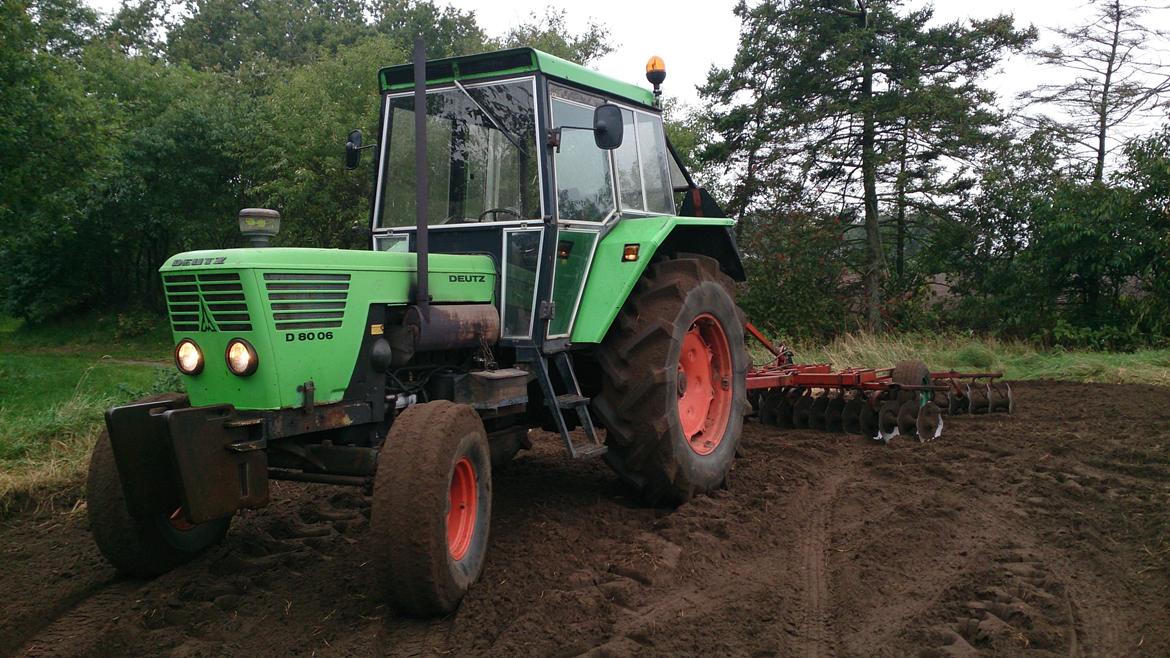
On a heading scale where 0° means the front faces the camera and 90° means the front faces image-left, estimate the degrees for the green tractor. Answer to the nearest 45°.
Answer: approximately 45°

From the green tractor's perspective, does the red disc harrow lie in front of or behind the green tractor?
behind

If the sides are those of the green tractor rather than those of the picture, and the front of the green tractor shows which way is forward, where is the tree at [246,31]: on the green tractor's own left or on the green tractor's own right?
on the green tractor's own right

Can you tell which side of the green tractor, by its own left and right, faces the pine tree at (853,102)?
back

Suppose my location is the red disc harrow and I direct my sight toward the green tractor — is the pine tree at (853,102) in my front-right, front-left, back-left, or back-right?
back-right
